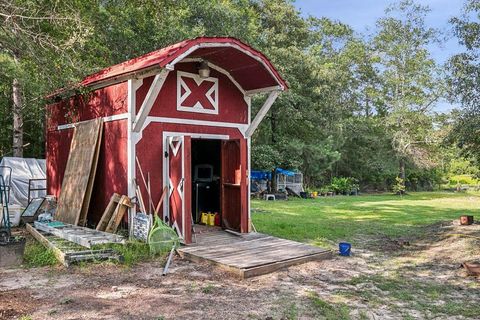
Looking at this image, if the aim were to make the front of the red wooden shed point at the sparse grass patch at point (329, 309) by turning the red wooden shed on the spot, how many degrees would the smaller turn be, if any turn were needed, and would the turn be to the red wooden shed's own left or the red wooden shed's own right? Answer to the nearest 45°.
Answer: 0° — it already faces it

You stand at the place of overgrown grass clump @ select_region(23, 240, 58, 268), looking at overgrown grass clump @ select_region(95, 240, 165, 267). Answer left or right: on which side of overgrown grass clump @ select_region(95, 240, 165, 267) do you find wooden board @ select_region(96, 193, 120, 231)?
left

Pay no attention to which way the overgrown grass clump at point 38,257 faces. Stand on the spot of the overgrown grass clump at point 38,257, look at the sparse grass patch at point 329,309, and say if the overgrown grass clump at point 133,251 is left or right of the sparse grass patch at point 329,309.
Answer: left

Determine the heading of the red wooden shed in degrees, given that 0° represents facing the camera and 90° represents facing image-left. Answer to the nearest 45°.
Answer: approximately 315°

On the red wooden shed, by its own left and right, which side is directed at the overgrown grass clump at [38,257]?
right
